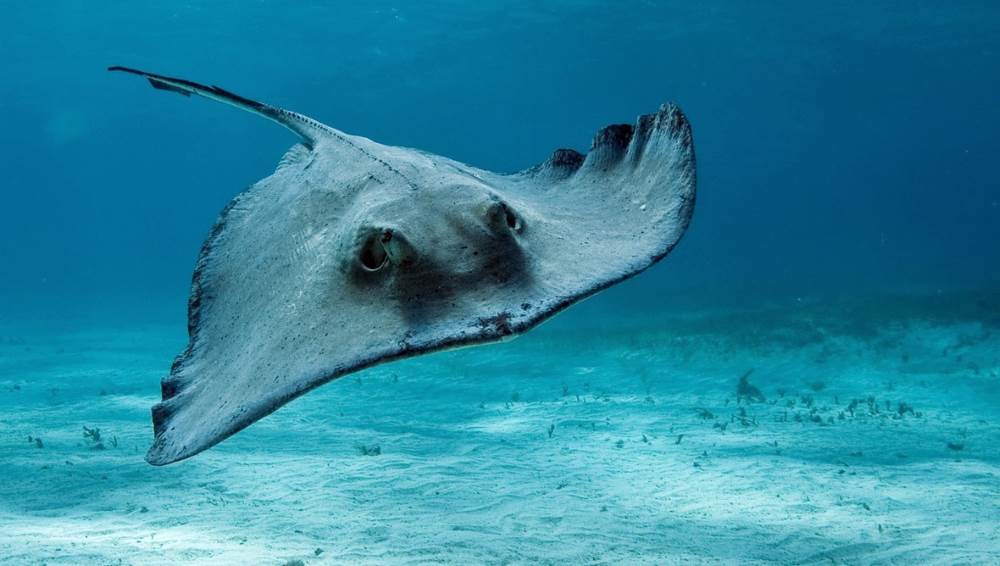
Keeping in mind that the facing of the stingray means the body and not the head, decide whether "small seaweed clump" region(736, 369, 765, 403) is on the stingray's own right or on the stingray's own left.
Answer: on the stingray's own left

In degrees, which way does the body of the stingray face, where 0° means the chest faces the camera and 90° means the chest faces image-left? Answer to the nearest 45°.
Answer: approximately 315°

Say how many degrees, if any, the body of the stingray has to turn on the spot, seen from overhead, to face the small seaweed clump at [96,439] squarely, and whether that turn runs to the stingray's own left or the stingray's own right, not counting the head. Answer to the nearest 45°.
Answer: approximately 180°
